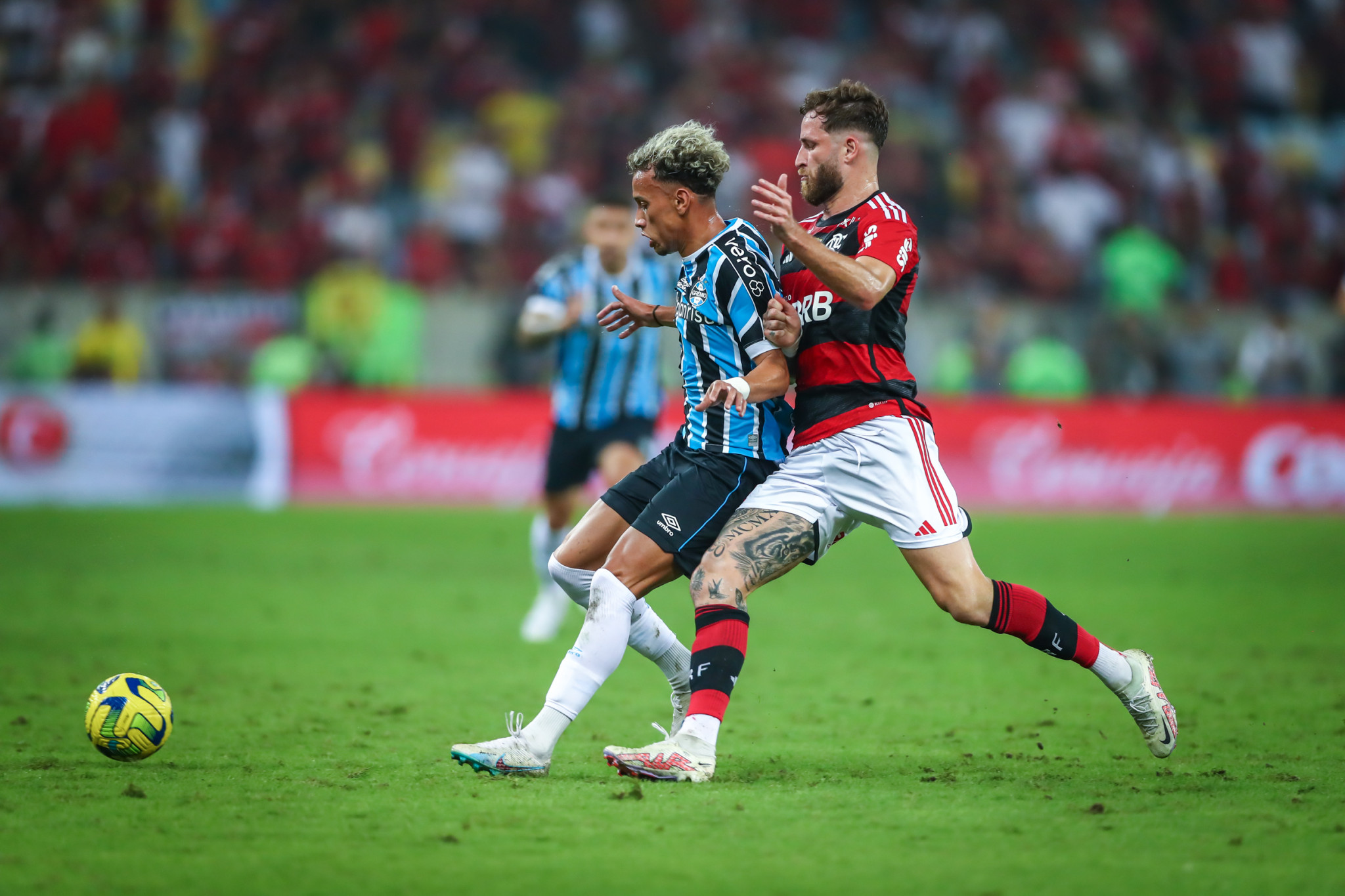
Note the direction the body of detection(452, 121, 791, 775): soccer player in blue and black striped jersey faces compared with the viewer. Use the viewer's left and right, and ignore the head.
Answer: facing to the left of the viewer

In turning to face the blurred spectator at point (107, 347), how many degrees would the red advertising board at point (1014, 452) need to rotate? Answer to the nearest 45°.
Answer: approximately 90° to its right

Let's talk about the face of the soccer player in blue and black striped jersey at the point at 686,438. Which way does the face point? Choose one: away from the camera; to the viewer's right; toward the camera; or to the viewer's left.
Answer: to the viewer's left

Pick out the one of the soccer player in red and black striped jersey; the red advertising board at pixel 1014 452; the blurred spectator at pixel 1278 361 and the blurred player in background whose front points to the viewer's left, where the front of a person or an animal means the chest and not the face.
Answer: the soccer player in red and black striped jersey

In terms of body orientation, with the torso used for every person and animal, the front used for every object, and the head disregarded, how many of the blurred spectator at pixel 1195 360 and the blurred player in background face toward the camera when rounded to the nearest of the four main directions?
2

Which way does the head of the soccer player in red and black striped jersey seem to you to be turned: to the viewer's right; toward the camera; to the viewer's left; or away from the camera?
to the viewer's left

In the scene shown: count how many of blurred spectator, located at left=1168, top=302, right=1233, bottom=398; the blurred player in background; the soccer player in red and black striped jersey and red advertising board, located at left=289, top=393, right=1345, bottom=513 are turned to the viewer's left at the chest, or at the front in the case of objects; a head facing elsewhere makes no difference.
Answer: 1

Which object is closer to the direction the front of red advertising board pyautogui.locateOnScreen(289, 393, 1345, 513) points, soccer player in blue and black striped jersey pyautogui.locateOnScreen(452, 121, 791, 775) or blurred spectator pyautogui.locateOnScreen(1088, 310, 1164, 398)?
the soccer player in blue and black striped jersey

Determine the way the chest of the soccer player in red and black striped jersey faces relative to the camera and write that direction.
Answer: to the viewer's left

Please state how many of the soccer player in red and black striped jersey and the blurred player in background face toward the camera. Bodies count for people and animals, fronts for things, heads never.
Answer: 1

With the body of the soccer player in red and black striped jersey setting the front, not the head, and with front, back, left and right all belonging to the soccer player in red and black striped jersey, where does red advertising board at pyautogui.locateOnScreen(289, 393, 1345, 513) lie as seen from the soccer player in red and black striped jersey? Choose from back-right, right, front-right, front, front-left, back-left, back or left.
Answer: right

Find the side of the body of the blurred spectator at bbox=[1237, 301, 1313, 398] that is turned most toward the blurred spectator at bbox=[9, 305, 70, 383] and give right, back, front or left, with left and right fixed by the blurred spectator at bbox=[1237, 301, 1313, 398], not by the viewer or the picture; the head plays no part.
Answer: right

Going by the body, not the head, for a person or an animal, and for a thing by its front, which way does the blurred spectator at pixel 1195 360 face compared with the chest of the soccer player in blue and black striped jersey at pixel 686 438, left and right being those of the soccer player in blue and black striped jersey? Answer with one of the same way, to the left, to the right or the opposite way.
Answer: to the left
